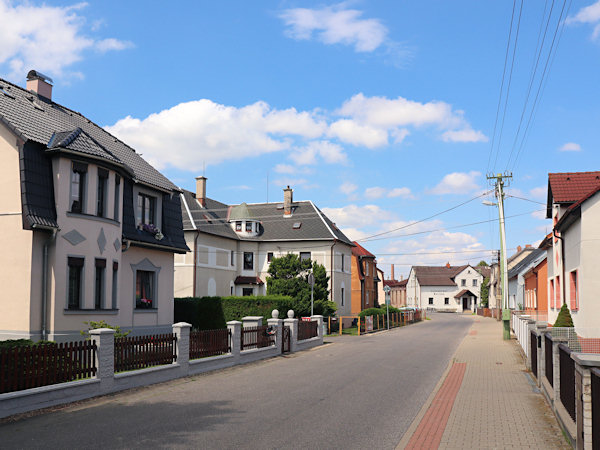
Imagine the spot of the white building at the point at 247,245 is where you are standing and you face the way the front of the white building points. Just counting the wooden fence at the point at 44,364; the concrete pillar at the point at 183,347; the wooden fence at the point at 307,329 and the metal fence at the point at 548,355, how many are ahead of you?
4

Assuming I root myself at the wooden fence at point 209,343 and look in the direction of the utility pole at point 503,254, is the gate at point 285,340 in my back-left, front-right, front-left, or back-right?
front-left

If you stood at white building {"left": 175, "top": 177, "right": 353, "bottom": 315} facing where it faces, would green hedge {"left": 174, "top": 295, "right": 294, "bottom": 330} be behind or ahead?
ahead

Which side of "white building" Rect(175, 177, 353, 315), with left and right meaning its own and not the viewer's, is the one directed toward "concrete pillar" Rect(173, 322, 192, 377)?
front

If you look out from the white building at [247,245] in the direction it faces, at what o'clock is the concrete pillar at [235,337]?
The concrete pillar is roughly at 12 o'clock from the white building.

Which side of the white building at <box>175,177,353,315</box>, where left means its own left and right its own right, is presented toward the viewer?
front

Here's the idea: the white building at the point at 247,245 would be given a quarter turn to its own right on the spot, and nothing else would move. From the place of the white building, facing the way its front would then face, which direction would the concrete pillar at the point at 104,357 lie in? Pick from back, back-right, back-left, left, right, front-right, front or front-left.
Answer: left

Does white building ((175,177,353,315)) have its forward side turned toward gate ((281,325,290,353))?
yes

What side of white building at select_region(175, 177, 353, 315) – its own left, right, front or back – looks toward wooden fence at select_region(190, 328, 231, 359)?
front

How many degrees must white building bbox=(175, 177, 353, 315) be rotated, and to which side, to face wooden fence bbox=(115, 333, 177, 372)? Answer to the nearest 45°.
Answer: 0° — it already faces it
